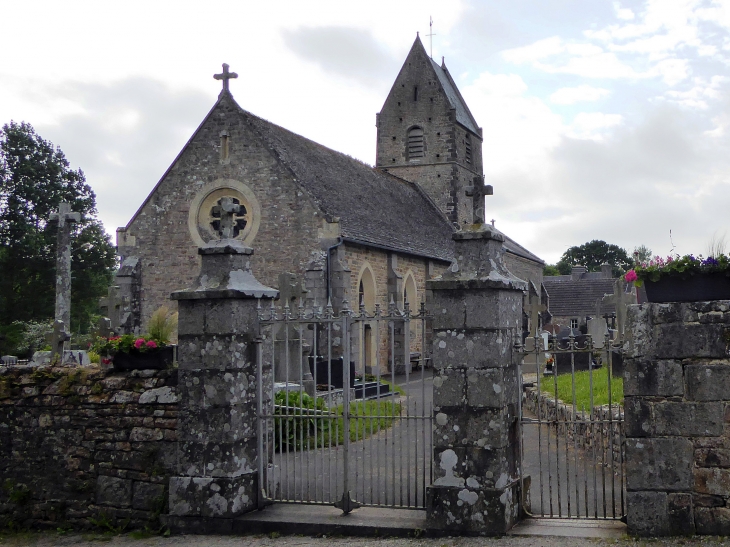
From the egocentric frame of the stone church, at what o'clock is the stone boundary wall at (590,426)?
The stone boundary wall is roughly at 10 o'clock from the stone church.

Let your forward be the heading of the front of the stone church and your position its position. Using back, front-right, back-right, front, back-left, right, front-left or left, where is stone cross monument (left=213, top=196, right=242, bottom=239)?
front-left

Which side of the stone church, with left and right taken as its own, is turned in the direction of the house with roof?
back

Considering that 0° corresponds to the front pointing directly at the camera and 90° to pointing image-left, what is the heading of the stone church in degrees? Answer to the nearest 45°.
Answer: approximately 45°

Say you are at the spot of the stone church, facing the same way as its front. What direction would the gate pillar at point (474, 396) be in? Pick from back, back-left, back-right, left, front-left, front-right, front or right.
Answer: front-left

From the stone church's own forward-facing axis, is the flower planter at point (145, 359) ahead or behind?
ahead

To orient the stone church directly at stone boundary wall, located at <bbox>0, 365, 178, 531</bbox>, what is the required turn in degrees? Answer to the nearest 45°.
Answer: approximately 45° to its left

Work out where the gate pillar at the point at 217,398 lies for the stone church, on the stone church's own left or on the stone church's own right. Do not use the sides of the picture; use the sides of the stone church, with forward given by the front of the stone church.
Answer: on the stone church's own left

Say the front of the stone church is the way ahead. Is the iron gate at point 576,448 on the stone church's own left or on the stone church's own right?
on the stone church's own left

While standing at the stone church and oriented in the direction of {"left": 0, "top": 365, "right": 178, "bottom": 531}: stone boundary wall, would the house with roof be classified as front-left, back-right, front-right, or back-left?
back-left

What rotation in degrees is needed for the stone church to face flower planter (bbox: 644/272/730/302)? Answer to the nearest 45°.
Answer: approximately 45° to its left

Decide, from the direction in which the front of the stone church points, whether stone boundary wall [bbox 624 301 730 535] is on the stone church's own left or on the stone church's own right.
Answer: on the stone church's own left

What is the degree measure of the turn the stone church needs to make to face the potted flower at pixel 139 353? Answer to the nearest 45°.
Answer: approximately 45° to its left
